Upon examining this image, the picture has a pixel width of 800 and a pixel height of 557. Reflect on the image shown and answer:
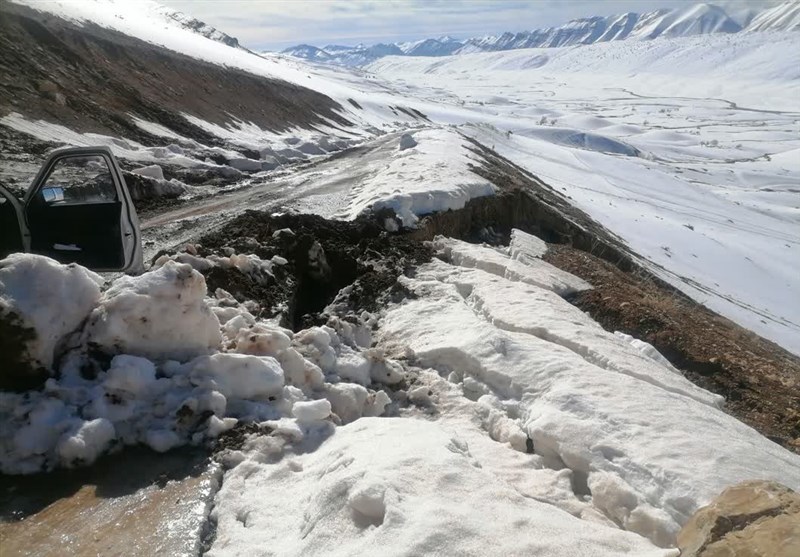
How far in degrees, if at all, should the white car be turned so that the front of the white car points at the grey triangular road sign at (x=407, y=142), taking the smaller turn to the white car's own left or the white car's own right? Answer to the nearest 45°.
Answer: approximately 45° to the white car's own right

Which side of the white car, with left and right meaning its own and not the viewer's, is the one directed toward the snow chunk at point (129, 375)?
back

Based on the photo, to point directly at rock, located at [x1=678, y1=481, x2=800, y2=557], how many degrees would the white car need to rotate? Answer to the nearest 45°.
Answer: approximately 135° to its right

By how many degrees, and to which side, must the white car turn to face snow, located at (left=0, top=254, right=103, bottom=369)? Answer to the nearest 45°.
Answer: approximately 180°

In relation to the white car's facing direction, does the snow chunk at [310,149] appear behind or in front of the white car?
in front

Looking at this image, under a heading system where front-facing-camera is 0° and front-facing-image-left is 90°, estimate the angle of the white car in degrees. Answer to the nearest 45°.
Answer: approximately 180°

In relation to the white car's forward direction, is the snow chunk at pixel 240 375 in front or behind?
behind

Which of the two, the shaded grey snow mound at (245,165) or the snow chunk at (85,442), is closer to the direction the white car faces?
the shaded grey snow mound

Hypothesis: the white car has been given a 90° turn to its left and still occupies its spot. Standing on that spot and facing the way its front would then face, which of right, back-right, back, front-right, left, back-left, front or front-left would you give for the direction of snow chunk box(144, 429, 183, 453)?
left

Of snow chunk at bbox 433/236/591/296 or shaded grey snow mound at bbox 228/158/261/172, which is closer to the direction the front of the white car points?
the shaded grey snow mound

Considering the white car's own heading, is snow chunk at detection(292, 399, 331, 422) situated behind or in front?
behind
